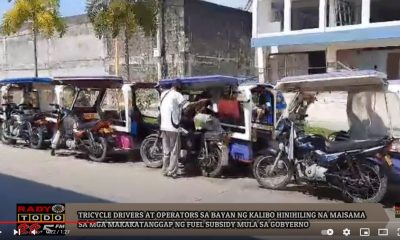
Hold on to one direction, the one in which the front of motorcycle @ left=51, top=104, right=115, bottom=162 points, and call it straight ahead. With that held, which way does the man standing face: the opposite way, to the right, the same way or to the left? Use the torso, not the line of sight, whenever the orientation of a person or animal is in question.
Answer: to the right

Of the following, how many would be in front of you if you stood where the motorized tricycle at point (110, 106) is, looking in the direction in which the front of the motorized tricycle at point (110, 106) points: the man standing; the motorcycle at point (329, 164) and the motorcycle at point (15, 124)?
1

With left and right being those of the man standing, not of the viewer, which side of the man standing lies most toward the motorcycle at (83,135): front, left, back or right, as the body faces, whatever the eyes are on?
left

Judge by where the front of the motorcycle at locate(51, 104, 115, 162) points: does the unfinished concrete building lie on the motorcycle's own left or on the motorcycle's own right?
on the motorcycle's own right

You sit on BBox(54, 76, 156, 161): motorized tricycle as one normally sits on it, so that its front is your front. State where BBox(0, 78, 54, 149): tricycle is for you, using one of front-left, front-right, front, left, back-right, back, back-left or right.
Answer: front

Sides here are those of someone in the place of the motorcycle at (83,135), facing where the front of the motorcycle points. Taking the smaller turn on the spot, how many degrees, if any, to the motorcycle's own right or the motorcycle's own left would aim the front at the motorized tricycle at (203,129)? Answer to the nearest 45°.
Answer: approximately 180°

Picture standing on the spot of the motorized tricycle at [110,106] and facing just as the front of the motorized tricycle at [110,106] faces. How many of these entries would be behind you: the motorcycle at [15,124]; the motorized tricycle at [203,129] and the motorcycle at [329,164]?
2

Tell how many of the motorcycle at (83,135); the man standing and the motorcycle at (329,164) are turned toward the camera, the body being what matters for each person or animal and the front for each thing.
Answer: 0

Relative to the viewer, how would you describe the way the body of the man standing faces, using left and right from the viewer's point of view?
facing away from the viewer and to the right of the viewer

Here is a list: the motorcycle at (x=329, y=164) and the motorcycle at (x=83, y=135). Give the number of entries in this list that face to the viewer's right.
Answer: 0

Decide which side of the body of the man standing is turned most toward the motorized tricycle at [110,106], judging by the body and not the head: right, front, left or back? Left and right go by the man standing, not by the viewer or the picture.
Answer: left

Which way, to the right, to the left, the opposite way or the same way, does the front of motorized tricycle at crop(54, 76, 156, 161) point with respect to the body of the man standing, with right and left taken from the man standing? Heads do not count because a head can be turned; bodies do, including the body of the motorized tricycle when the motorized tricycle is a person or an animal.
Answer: to the left

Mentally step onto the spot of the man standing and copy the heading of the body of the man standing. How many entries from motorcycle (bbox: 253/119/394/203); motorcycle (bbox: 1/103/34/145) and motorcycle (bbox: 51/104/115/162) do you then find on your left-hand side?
2

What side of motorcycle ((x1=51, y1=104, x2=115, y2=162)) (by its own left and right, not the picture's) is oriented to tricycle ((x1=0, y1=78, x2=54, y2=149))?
front

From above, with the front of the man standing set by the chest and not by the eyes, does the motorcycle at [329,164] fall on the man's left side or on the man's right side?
on the man's right side

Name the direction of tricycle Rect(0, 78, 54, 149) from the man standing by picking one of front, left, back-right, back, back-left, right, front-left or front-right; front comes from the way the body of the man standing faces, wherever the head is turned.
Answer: left

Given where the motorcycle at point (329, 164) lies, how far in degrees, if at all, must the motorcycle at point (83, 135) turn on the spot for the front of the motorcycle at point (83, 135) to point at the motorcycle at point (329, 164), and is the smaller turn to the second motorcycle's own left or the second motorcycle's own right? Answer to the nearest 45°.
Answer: approximately 180°
